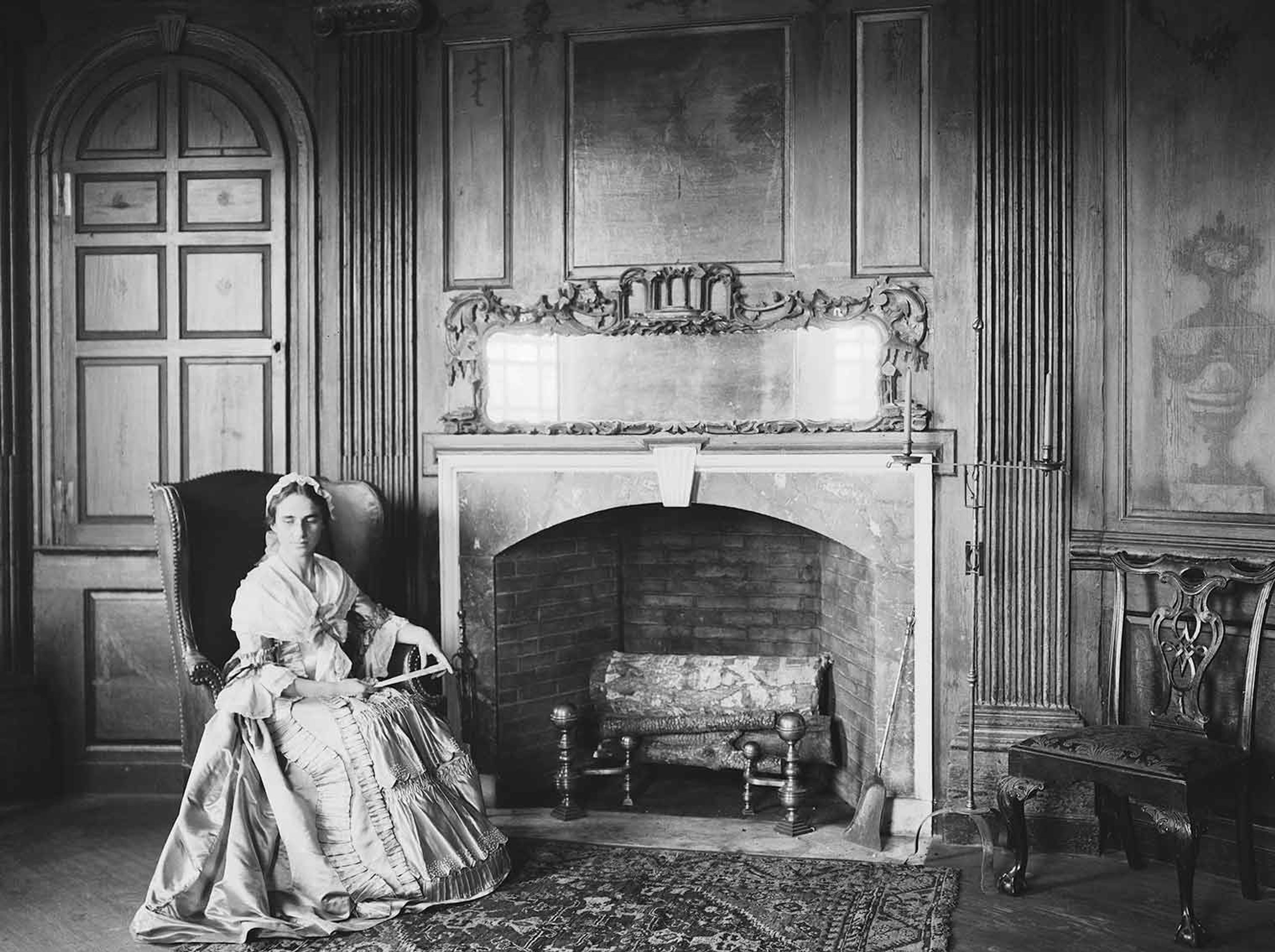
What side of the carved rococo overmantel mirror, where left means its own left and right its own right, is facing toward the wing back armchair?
right

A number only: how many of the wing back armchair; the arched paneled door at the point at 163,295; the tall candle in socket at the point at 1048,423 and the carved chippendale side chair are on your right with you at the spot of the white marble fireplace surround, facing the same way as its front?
2

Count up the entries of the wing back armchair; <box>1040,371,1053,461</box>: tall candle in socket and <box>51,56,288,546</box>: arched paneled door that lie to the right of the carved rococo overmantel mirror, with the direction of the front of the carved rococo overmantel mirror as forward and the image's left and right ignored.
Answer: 2

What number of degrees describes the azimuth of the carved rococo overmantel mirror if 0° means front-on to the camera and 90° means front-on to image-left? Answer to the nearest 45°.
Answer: approximately 0°

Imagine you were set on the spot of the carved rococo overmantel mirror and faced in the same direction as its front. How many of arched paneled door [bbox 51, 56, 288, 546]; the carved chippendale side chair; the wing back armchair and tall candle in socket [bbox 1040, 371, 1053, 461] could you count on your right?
2

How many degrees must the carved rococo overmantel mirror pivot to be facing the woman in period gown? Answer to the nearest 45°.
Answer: approximately 45° to its right

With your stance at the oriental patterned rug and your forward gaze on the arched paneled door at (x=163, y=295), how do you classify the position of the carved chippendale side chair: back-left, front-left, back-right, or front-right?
back-right

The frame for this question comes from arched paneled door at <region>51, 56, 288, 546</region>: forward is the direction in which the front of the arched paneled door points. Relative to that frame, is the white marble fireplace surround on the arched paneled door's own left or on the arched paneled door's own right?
on the arched paneled door's own left

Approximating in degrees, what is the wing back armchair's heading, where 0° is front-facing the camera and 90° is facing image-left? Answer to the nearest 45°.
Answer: approximately 315°
